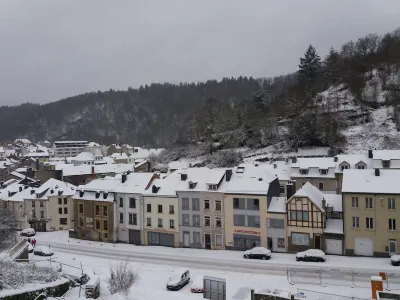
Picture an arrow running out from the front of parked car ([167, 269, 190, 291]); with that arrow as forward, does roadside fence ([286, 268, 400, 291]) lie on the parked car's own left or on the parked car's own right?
on the parked car's own left

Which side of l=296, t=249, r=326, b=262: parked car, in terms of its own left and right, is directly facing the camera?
left

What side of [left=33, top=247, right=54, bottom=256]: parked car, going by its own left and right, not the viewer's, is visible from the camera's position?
right

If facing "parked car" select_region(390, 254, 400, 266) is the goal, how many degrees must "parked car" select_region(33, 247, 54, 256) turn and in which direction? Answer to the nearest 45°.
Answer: approximately 45° to its right

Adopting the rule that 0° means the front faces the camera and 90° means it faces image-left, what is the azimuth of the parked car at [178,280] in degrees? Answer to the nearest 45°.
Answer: approximately 45°

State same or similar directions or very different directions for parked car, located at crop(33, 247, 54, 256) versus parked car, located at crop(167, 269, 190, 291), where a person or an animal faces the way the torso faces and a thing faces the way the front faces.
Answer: very different directions

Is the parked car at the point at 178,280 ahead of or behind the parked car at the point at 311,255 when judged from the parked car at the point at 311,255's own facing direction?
ahead

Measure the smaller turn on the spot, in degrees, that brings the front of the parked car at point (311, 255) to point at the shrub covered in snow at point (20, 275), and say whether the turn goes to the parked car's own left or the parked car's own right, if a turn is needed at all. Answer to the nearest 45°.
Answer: approximately 45° to the parked car's own left

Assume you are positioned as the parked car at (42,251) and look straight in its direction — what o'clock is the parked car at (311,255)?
the parked car at (311,255) is roughly at 1 o'clock from the parked car at (42,251).

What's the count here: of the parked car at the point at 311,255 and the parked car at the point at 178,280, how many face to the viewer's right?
0

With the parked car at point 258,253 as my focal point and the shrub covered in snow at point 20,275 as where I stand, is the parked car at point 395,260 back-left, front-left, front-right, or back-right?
front-right

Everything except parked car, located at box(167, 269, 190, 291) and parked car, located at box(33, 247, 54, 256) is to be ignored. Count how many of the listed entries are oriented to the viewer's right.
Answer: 1
